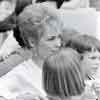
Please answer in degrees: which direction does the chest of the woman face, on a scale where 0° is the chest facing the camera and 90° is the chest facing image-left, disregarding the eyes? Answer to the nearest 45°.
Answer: approximately 270°

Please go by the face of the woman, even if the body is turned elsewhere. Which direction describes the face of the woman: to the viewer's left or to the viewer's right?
to the viewer's right
